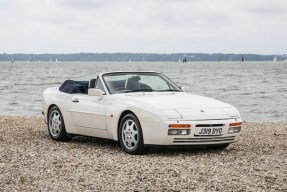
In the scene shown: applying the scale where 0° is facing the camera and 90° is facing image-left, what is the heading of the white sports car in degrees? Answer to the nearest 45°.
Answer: approximately 315°
